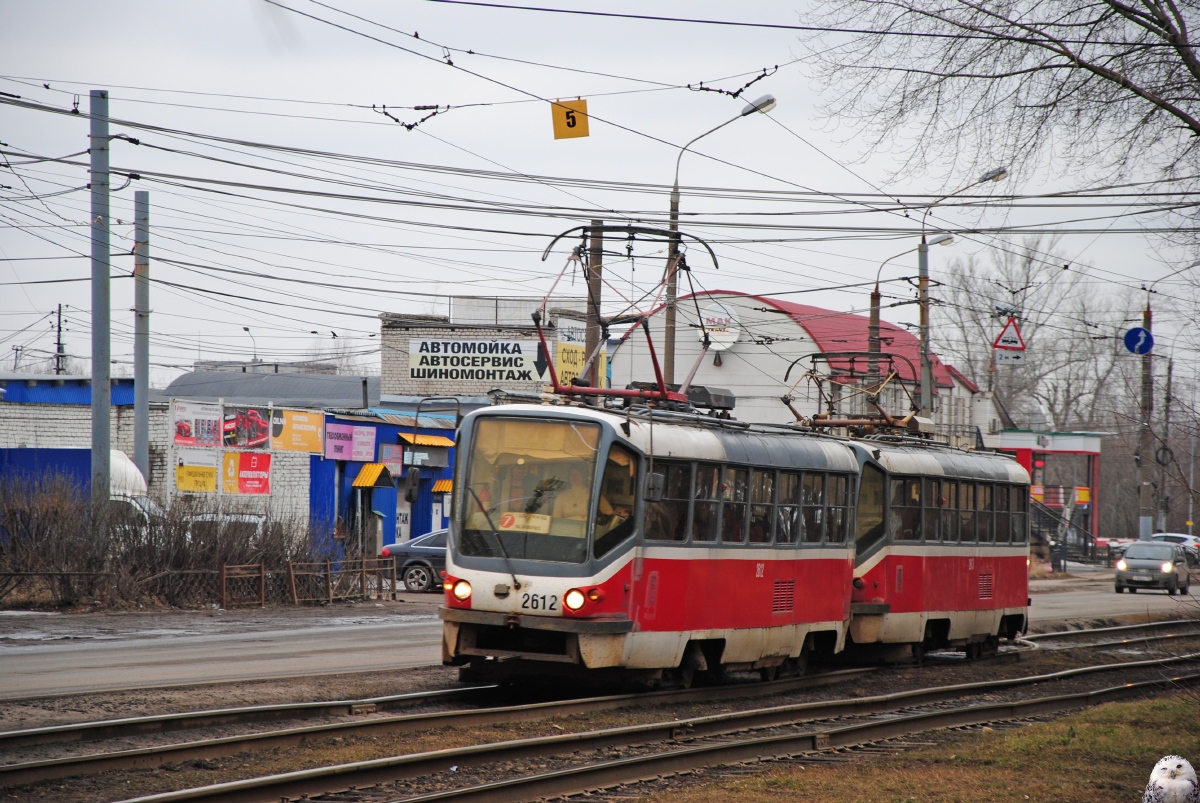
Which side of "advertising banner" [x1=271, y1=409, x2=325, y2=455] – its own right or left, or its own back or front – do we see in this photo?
front

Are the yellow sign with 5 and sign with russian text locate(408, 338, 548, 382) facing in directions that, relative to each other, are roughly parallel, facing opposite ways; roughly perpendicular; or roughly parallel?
roughly parallel

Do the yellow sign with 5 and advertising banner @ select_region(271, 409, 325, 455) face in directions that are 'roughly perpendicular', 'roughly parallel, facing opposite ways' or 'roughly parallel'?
roughly parallel

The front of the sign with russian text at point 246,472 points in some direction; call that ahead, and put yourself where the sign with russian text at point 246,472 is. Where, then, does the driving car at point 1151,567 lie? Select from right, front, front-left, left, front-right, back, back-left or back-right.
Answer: left

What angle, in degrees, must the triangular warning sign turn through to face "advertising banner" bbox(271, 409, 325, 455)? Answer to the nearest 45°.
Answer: approximately 90° to its right

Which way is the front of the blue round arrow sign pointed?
toward the camera

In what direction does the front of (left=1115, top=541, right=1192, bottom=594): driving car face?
toward the camera

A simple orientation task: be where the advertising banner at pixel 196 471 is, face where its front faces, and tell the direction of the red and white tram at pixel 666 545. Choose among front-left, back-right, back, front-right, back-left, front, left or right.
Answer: front

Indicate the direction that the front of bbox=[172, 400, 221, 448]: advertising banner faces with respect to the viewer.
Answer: facing the viewer

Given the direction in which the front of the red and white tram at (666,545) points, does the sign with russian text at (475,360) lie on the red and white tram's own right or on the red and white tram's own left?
on the red and white tram's own right

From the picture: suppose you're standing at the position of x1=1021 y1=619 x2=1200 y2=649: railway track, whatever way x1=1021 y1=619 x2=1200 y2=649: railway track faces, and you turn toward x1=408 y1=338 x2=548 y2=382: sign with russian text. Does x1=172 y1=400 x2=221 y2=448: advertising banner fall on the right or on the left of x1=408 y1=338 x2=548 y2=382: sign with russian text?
left

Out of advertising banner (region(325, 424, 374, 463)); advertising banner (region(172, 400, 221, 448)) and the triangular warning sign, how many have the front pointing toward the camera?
3

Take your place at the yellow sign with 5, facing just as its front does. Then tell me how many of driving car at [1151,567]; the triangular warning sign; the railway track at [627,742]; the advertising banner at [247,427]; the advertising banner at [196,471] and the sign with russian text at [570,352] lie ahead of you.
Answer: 1

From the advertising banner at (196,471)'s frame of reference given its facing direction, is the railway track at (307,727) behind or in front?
in front

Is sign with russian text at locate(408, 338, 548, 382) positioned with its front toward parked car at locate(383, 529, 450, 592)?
yes
